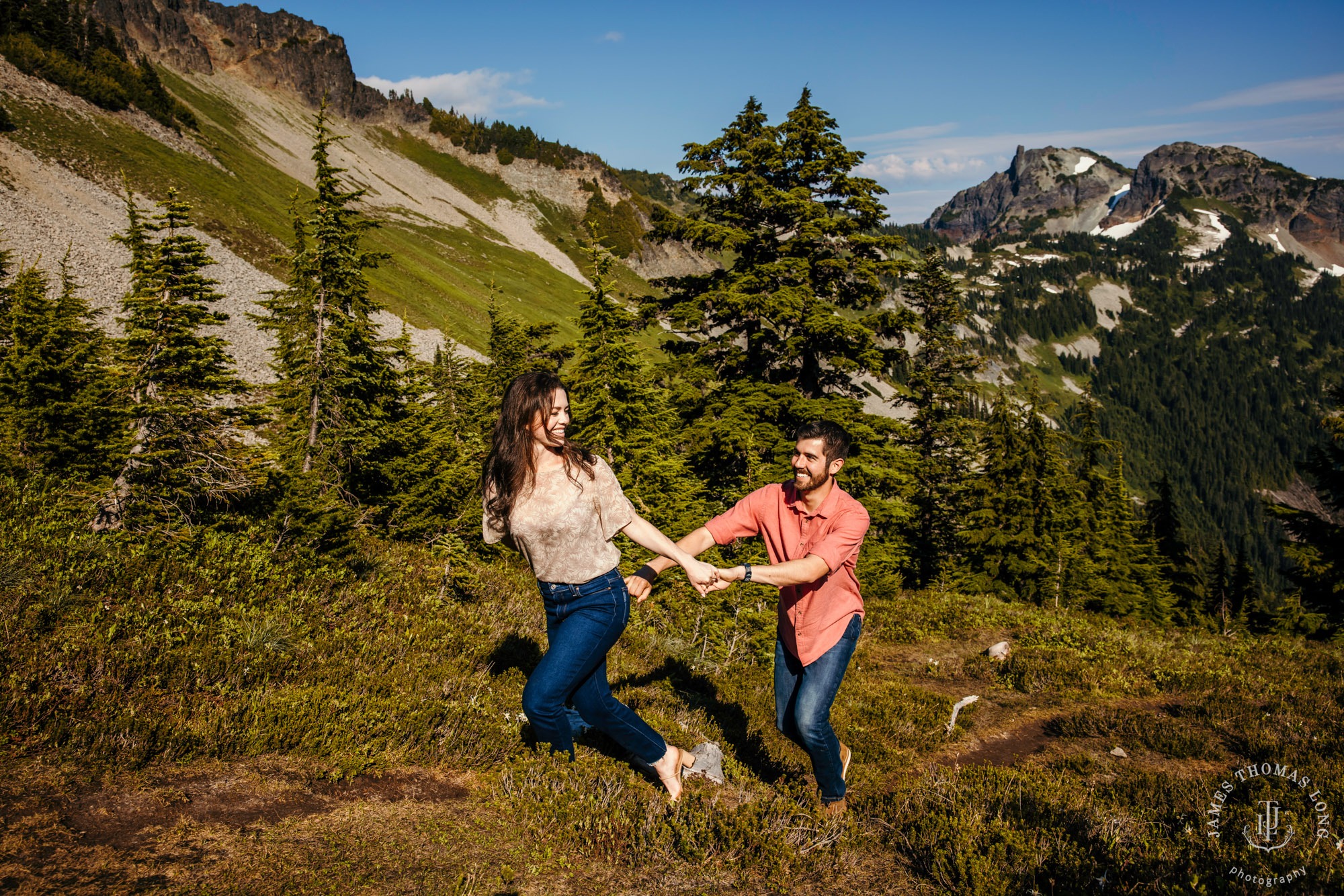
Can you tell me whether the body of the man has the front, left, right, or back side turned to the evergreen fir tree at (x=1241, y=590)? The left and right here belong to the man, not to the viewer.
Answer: back

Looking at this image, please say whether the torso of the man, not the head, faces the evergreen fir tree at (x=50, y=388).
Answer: no

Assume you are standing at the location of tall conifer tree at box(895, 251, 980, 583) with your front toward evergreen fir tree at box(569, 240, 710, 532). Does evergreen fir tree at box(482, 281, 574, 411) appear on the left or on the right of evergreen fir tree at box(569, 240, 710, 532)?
right

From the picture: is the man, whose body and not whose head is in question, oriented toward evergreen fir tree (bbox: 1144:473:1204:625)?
no

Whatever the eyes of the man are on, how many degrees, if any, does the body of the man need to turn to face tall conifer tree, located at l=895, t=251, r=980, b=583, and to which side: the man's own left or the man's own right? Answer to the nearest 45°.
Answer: approximately 135° to the man's own right

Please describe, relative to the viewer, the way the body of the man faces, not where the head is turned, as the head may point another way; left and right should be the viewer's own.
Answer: facing the viewer and to the left of the viewer

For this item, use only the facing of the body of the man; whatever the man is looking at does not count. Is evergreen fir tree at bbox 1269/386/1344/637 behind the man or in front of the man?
behind

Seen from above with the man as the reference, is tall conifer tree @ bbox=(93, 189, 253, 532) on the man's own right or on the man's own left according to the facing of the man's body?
on the man's own right

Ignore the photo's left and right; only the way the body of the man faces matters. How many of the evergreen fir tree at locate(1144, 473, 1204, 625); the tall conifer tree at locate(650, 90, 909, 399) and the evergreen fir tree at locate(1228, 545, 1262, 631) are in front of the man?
0

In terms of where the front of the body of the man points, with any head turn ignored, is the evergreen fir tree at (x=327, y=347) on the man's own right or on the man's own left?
on the man's own right

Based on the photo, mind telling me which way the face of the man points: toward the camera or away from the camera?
toward the camera
